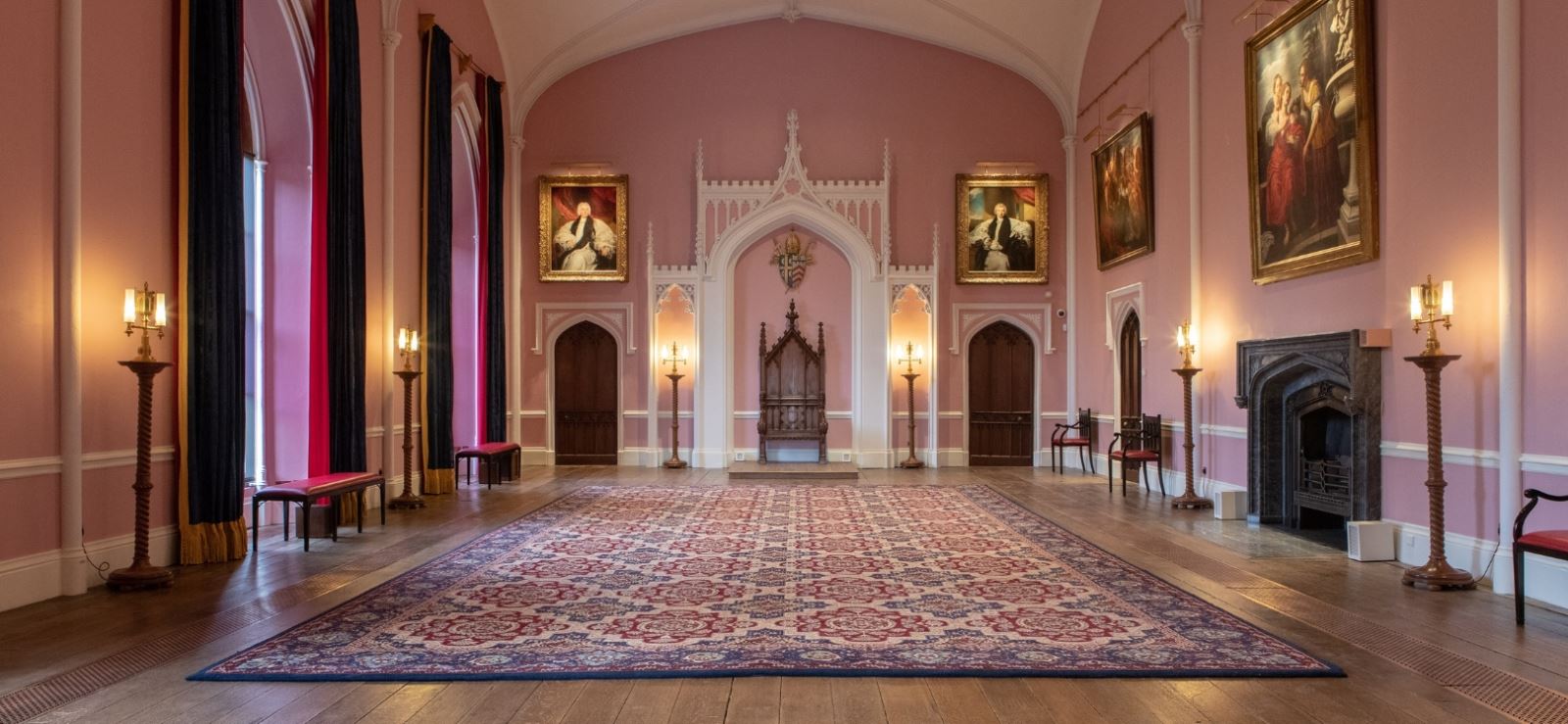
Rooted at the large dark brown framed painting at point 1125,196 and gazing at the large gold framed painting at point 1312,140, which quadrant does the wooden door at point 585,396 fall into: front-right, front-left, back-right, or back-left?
back-right

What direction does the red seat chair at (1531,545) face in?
to the viewer's left

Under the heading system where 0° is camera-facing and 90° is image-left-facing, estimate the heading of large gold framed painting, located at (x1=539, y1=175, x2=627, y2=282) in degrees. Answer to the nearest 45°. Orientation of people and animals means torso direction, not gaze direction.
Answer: approximately 0°

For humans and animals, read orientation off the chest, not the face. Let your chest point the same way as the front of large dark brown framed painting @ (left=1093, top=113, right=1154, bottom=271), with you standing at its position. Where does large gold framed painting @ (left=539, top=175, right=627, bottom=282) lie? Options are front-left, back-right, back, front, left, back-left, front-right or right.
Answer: front-right

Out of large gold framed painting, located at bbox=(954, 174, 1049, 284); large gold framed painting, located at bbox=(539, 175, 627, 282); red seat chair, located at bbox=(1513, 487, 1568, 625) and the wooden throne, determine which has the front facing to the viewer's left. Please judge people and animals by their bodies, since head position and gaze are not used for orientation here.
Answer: the red seat chair

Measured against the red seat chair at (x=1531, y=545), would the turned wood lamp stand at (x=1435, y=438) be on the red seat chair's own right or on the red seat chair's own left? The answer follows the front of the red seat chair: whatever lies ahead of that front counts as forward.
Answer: on the red seat chair's own right

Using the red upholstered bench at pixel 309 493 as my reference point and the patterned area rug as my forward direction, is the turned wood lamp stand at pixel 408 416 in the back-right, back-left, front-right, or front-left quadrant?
back-left

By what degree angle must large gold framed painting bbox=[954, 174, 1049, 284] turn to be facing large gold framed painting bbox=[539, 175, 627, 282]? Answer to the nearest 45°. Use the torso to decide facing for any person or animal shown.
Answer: approximately 90° to its right

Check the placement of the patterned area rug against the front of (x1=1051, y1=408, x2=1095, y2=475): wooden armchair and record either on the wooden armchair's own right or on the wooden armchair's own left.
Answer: on the wooden armchair's own left

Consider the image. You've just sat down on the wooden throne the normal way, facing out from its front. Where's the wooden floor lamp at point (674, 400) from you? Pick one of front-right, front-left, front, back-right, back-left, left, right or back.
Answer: right

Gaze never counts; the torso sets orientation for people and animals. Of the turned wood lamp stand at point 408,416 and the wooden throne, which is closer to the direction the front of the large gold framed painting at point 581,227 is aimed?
the turned wood lamp stand

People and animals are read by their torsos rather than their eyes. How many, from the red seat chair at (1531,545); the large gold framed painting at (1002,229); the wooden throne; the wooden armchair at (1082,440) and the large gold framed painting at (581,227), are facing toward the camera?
3

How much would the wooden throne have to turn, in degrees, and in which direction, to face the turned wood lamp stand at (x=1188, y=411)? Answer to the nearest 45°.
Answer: approximately 45° to its left

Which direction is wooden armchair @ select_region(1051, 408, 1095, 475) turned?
to the viewer's left
